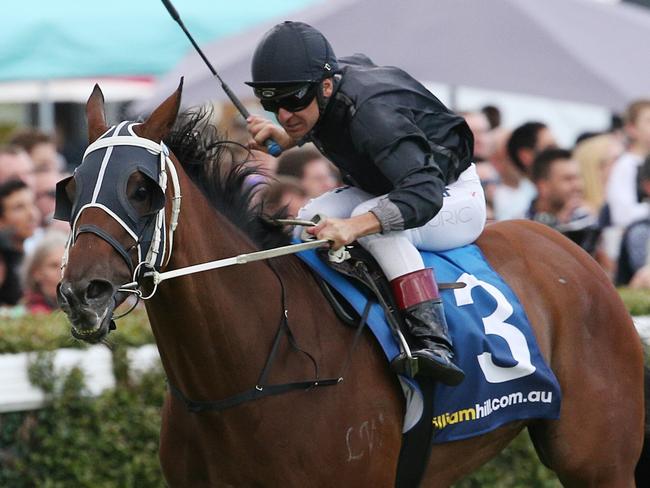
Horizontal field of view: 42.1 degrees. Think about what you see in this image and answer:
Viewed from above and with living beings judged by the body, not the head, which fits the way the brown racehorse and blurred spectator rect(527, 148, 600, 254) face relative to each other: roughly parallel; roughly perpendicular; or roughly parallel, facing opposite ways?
roughly perpendicular

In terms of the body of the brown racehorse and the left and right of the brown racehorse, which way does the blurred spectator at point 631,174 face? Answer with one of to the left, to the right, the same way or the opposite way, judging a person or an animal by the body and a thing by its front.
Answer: to the left

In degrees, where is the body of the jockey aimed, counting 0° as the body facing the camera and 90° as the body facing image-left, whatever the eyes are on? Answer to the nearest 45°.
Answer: approximately 45°

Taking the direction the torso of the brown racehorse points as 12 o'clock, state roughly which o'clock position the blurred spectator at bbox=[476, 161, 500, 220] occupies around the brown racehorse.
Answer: The blurred spectator is roughly at 5 o'clock from the brown racehorse.

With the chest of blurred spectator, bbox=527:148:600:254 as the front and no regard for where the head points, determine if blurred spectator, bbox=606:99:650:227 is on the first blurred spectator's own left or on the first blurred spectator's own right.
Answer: on the first blurred spectator's own left

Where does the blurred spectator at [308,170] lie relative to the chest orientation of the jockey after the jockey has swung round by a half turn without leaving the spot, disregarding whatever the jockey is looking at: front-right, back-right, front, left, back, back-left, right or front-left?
front-left

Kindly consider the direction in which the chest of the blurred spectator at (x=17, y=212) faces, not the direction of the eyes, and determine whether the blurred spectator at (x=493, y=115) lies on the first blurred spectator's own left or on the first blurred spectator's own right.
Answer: on the first blurred spectator's own left
